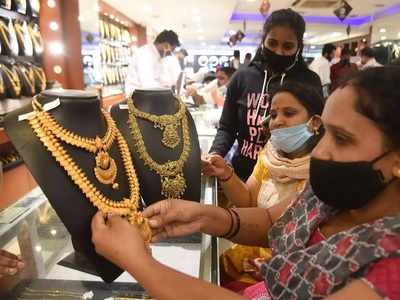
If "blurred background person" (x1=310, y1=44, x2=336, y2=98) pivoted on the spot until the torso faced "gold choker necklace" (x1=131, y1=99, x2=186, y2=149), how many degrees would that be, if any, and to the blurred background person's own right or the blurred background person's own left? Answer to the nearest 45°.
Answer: approximately 90° to the blurred background person's own right

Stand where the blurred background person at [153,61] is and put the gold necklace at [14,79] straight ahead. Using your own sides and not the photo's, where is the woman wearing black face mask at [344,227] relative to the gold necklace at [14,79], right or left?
left

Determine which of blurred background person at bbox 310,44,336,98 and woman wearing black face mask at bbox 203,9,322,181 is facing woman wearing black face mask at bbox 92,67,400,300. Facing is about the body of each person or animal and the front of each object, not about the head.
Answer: woman wearing black face mask at bbox 203,9,322,181

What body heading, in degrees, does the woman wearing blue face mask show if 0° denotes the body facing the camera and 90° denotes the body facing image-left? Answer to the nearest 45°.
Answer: approximately 45°

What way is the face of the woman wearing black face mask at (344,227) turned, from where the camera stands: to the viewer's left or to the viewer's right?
to the viewer's left

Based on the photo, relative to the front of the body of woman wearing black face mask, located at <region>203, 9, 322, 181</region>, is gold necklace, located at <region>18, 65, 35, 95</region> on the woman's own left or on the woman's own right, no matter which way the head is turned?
on the woman's own right

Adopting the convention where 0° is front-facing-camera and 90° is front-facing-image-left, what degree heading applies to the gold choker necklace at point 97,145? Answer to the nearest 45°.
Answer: approximately 315°

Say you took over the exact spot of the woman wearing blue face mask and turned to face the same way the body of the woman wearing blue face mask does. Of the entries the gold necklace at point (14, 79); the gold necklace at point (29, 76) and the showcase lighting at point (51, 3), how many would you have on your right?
3

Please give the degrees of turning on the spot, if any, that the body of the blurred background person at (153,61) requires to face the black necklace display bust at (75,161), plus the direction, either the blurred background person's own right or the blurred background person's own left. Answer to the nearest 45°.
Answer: approximately 45° to the blurred background person's own right
